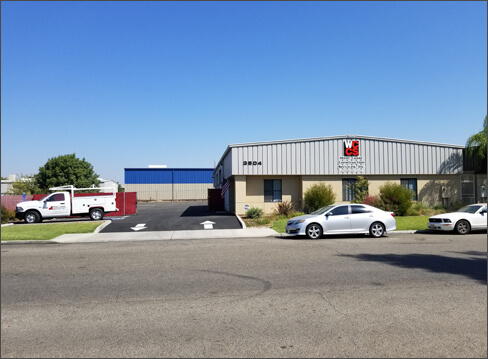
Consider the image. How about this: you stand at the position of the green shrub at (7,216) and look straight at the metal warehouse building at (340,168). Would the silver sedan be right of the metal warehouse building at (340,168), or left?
right

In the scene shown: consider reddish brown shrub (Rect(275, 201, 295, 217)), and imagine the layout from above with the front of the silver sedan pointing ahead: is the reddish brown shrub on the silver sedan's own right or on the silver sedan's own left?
on the silver sedan's own right

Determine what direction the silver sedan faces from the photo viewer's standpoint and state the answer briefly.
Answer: facing to the left of the viewer

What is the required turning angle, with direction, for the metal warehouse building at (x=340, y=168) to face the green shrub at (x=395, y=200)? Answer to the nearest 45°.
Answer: approximately 45° to its left

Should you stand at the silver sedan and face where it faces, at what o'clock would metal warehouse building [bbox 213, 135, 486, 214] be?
The metal warehouse building is roughly at 3 o'clock from the silver sedan.

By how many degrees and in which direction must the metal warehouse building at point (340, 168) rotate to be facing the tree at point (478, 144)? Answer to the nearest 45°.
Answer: approximately 90° to its left

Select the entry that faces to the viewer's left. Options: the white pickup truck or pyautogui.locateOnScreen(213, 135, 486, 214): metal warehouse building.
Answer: the white pickup truck

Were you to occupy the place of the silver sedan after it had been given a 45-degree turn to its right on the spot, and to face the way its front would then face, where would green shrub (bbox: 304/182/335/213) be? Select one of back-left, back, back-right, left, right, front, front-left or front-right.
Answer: front-right

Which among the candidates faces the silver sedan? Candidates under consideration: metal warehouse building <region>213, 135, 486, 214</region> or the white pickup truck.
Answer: the metal warehouse building

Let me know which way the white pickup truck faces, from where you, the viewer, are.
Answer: facing to the left of the viewer

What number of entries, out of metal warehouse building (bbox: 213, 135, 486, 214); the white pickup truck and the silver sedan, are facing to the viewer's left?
2

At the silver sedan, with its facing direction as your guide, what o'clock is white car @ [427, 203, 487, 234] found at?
The white car is roughly at 5 o'clock from the silver sedan.

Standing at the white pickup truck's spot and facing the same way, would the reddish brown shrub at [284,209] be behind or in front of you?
behind
